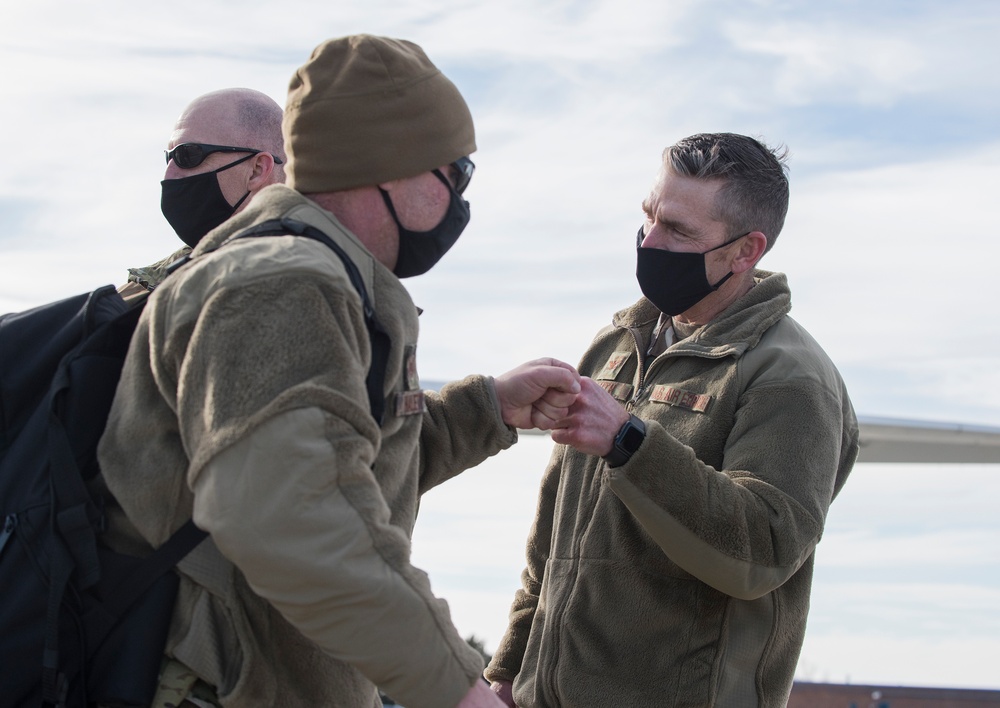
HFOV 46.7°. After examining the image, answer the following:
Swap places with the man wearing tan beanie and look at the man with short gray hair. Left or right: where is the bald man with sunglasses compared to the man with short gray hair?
left

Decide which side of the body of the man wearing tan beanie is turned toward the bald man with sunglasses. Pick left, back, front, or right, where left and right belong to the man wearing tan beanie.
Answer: left

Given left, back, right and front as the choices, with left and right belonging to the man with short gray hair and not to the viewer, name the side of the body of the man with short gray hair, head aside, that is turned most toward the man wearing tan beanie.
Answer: front

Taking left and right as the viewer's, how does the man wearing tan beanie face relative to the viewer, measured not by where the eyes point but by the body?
facing to the right of the viewer

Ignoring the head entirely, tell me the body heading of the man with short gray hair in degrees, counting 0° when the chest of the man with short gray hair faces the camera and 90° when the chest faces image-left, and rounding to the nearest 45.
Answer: approximately 45°

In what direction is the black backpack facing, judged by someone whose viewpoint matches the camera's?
facing to the left of the viewer

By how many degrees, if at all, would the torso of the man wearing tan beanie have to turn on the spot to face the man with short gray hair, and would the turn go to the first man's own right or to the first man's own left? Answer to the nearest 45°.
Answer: approximately 45° to the first man's own left

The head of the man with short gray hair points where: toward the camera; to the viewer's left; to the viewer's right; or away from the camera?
to the viewer's left

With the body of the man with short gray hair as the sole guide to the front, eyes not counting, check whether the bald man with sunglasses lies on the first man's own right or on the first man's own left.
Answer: on the first man's own right

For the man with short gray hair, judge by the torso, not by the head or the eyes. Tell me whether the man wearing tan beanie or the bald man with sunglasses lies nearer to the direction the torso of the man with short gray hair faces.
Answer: the man wearing tan beanie
